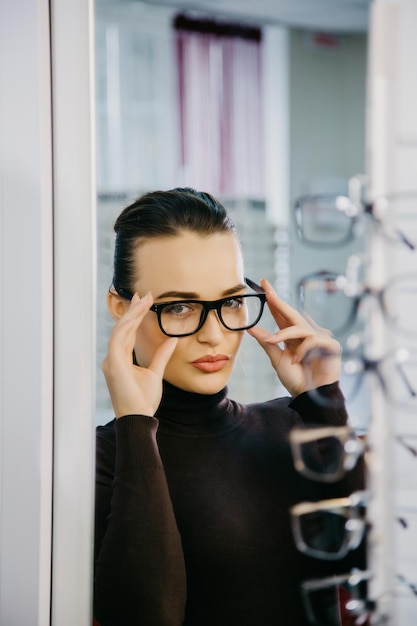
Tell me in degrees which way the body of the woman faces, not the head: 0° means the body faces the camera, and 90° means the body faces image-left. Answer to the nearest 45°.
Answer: approximately 315°

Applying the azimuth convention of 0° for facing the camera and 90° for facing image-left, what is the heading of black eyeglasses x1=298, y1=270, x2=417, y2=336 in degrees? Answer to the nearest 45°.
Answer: approximately 45°
